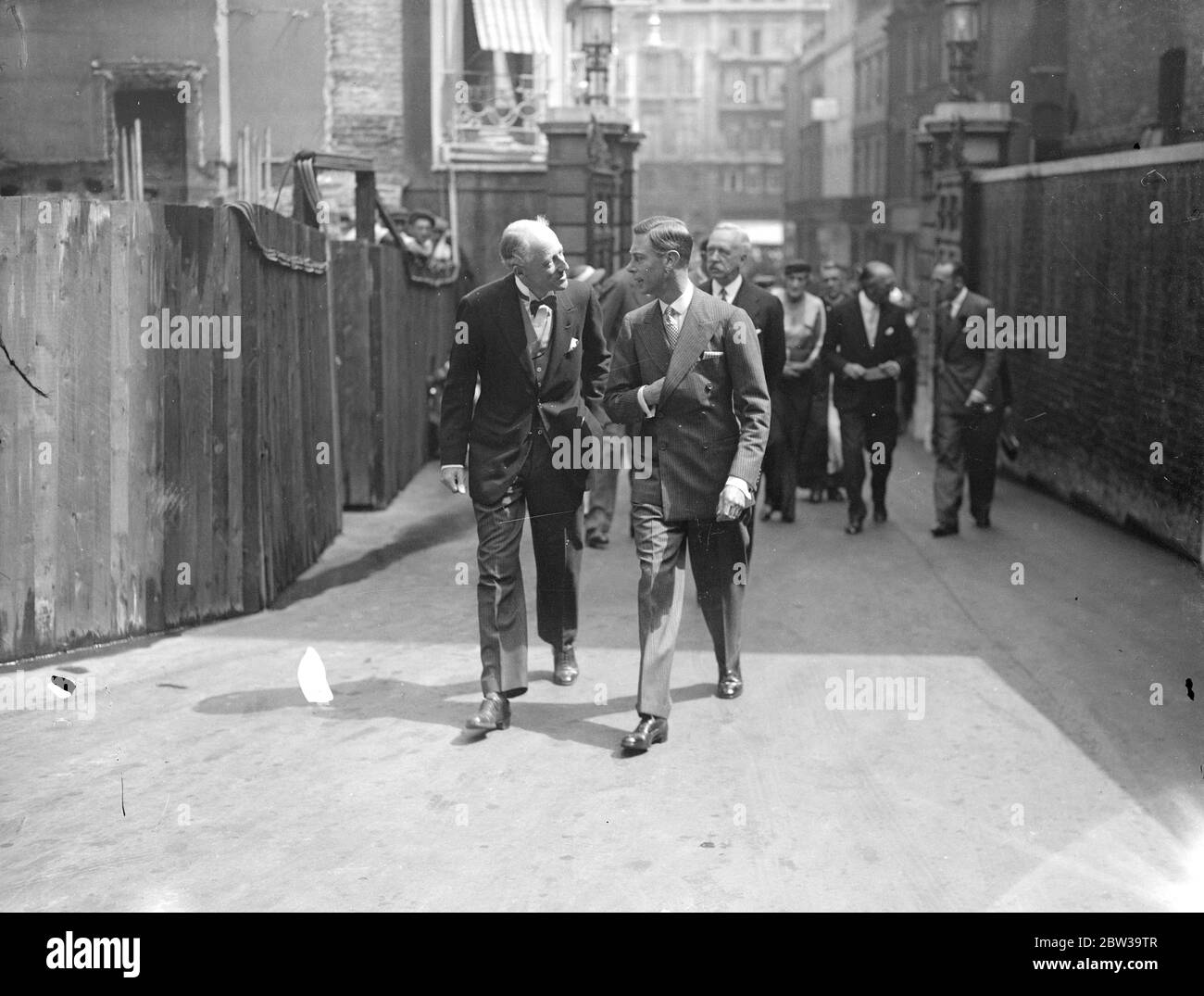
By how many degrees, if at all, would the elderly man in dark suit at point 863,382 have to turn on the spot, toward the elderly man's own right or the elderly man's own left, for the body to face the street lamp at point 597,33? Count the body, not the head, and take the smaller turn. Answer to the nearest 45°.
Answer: approximately 180°

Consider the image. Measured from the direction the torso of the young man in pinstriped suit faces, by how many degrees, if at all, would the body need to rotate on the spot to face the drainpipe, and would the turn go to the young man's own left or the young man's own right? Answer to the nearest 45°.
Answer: approximately 135° to the young man's own right

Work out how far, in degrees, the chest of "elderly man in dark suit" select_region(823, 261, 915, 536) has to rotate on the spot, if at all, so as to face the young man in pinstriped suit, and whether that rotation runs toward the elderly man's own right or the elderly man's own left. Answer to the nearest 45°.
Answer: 0° — they already face them

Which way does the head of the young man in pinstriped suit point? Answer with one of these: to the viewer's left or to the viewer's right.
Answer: to the viewer's left

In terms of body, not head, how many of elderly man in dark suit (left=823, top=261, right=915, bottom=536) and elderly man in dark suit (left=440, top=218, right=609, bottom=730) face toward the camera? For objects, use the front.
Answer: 2

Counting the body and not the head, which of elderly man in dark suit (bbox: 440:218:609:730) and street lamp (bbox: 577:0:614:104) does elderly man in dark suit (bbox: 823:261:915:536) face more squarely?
the elderly man in dark suit

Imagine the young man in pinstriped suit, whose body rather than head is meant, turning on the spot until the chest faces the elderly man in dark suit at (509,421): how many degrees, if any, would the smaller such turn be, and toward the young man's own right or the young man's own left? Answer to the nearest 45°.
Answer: approximately 45° to the young man's own right

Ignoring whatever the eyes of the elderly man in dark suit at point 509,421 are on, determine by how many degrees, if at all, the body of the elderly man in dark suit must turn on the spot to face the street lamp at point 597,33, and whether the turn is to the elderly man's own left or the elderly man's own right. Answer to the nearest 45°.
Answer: approximately 180°
